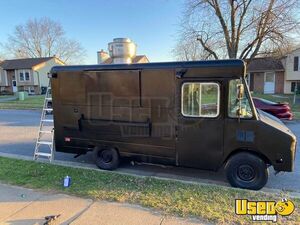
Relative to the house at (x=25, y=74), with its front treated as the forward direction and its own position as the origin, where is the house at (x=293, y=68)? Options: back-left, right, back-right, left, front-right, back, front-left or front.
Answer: left

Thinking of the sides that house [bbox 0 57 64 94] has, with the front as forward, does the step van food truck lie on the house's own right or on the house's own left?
on the house's own left

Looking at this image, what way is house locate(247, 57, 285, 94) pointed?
toward the camera

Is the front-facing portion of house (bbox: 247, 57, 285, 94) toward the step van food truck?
yes

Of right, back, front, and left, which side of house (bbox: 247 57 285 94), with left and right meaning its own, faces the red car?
front

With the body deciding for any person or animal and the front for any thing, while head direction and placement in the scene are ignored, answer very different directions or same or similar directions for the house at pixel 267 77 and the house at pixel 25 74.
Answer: same or similar directions

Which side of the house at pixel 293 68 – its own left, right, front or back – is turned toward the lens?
front

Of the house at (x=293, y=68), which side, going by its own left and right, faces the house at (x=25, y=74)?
right

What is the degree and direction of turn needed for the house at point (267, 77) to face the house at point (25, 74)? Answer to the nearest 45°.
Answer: approximately 90° to its right

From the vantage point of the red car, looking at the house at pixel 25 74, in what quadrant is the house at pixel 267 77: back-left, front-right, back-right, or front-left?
front-right

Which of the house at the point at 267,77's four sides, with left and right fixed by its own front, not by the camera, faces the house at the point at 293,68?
left

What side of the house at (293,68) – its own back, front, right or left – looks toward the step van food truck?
front

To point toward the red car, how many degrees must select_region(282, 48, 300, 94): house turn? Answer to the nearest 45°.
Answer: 0° — it already faces it

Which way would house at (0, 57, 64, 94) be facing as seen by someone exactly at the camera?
facing the viewer and to the left of the viewer

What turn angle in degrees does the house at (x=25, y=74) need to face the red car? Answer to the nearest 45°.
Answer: approximately 45° to its left
